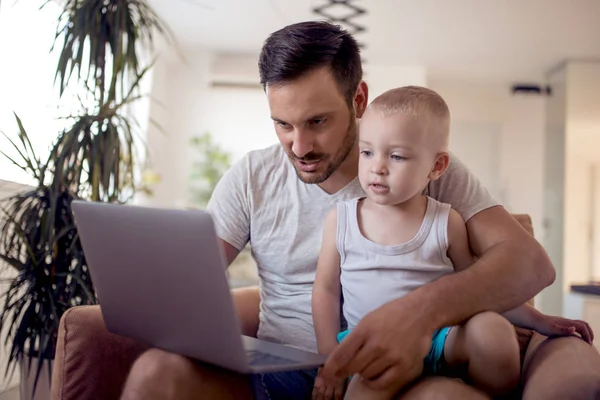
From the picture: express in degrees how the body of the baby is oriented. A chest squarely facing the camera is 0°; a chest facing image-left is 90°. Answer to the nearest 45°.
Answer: approximately 0°

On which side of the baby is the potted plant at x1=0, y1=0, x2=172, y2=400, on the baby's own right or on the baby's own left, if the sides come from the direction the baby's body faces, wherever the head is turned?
on the baby's own right
